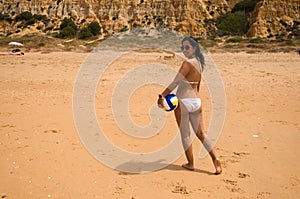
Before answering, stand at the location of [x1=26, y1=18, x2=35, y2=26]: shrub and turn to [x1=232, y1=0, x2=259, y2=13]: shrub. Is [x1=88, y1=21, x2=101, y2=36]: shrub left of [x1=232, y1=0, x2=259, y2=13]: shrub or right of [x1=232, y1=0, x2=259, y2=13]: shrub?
right

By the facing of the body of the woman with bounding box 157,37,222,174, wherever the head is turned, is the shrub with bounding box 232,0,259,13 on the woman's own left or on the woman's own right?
on the woman's own right

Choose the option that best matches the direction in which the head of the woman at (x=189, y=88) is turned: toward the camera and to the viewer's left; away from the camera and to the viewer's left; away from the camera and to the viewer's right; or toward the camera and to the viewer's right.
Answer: toward the camera and to the viewer's left

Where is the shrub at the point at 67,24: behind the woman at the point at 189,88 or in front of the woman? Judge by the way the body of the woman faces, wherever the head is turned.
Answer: in front

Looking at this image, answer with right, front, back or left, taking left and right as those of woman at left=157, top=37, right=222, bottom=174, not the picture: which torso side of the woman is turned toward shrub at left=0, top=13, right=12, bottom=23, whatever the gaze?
front

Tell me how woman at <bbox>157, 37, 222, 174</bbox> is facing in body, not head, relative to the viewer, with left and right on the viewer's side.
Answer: facing away from the viewer and to the left of the viewer

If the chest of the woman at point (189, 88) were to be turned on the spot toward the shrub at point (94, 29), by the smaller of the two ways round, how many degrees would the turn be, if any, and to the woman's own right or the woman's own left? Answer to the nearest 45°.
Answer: approximately 45° to the woman's own right

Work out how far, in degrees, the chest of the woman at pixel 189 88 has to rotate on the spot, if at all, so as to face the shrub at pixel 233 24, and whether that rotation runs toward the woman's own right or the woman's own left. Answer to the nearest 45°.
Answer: approximately 45° to the woman's own right

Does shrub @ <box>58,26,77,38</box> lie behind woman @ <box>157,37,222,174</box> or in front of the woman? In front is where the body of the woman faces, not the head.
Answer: in front

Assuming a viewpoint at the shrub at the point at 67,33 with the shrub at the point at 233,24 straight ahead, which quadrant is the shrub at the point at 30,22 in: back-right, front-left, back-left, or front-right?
back-left
